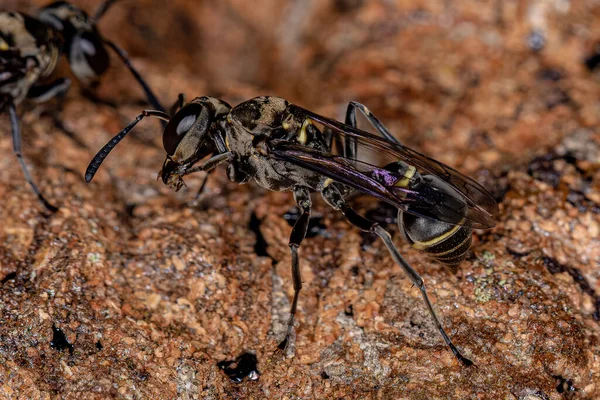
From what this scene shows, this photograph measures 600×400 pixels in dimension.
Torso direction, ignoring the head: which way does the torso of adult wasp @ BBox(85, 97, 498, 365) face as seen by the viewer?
to the viewer's left

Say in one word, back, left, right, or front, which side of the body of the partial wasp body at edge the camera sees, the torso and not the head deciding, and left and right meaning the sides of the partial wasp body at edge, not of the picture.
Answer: right

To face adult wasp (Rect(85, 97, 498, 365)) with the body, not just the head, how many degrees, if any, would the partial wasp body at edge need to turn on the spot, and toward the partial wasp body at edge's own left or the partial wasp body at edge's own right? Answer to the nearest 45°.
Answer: approximately 45° to the partial wasp body at edge's own right

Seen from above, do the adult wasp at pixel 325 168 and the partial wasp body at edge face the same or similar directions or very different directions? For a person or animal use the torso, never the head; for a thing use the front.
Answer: very different directions

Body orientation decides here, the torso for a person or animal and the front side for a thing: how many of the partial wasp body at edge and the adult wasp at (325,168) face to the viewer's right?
1

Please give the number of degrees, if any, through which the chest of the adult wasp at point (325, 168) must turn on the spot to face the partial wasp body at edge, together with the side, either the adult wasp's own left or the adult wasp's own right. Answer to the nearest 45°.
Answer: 0° — it already faces it
